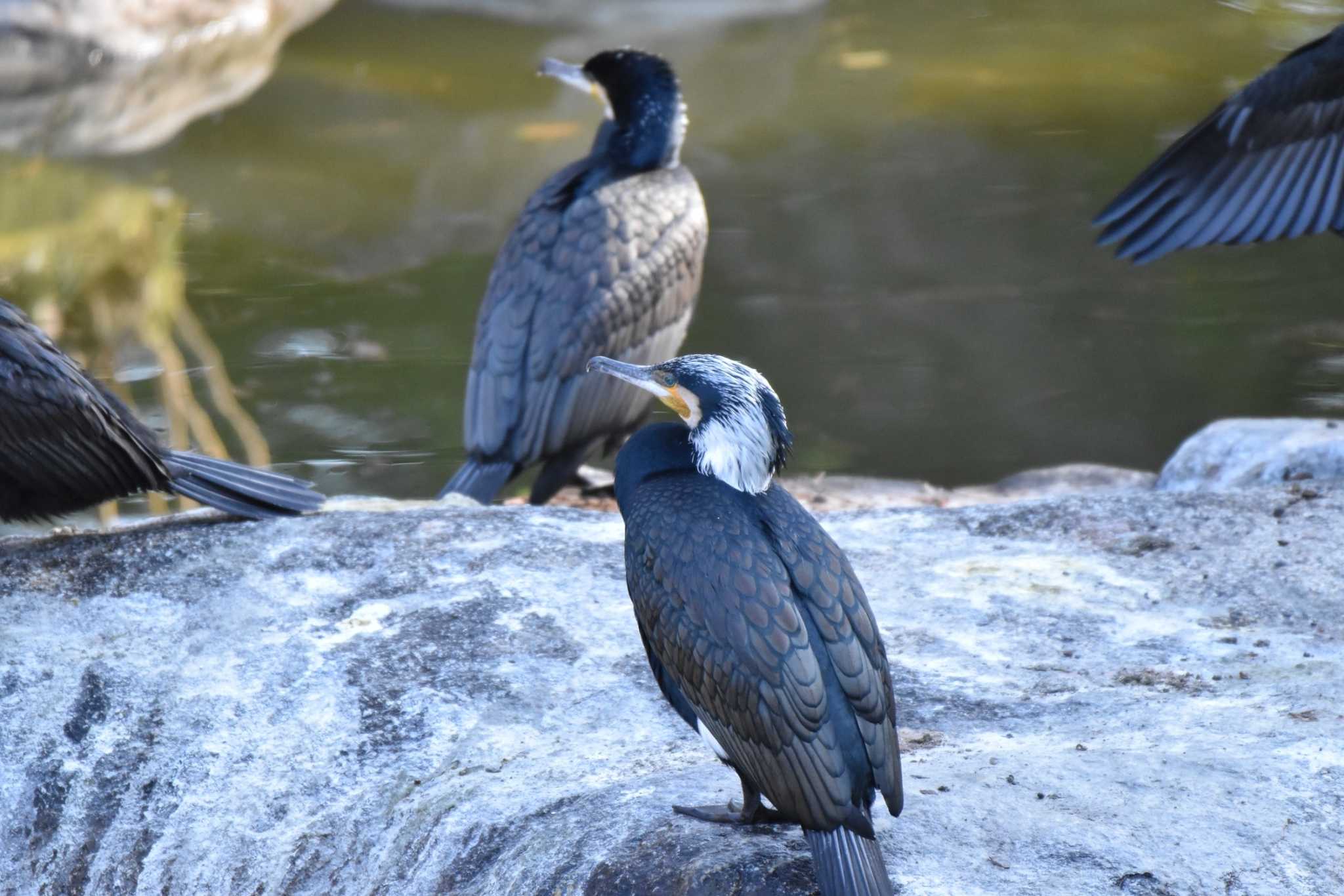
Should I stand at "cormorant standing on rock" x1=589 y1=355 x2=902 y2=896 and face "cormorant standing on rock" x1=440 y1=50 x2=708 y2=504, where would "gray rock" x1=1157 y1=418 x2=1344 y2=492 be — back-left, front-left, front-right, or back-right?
front-right

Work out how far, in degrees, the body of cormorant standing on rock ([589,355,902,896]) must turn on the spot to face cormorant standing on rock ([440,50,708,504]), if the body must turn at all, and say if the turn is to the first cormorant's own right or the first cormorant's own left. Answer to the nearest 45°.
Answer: approximately 45° to the first cormorant's own right

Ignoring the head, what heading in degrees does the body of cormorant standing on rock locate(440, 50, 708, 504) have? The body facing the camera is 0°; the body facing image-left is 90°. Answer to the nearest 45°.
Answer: approximately 225°

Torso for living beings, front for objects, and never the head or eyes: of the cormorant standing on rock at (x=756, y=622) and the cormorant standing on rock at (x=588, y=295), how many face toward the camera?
0

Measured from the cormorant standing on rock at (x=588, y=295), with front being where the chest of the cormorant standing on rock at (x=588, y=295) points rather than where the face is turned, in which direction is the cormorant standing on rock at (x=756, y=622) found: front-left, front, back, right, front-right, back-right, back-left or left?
back-right

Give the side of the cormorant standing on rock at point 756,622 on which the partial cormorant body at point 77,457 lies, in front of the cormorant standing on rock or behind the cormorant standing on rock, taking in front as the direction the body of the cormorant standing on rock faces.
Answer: in front

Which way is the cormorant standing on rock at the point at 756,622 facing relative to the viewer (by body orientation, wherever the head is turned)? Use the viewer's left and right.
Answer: facing away from the viewer and to the left of the viewer
